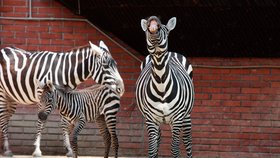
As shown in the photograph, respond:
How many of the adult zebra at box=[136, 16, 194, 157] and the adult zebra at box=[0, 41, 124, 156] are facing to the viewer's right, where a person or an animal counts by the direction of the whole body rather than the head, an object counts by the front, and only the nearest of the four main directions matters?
1

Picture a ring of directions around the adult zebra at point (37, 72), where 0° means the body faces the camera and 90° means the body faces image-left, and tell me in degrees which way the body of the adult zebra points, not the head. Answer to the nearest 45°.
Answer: approximately 270°

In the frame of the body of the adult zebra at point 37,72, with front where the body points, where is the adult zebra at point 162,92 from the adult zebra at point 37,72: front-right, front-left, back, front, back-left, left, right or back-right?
front-right

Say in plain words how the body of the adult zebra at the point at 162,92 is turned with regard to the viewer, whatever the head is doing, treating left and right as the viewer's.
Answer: facing the viewer

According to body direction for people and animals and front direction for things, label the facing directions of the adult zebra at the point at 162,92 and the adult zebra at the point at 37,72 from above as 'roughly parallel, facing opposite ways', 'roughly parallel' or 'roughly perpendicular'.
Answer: roughly perpendicular

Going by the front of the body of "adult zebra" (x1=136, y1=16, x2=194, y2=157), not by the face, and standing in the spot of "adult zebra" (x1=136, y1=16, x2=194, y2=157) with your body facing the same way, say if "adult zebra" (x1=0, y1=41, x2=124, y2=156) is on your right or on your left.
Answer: on your right
